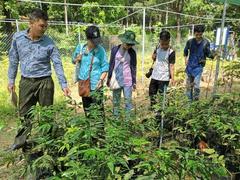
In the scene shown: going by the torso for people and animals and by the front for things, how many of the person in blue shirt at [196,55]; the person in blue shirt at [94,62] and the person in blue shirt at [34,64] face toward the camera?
3

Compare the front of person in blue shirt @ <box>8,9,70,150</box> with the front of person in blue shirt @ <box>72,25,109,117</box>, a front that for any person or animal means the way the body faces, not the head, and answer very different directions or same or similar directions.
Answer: same or similar directions

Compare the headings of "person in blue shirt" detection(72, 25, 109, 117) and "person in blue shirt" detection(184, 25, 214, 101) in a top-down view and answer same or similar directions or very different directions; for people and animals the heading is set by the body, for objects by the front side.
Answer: same or similar directions

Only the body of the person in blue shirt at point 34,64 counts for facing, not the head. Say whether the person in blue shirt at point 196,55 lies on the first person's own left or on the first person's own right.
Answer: on the first person's own left

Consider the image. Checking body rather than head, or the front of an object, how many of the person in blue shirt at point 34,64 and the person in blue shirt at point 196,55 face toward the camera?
2

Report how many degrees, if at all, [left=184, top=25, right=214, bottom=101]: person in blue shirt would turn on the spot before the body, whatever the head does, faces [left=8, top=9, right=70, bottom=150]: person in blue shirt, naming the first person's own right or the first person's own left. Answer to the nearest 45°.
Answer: approximately 45° to the first person's own right

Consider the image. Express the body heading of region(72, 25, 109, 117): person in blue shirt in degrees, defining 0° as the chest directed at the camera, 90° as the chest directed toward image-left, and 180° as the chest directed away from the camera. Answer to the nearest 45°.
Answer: approximately 0°

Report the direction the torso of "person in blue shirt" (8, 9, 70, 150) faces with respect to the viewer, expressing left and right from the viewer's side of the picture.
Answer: facing the viewer

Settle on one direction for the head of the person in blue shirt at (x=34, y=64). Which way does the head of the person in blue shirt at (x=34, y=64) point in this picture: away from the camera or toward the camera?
toward the camera
